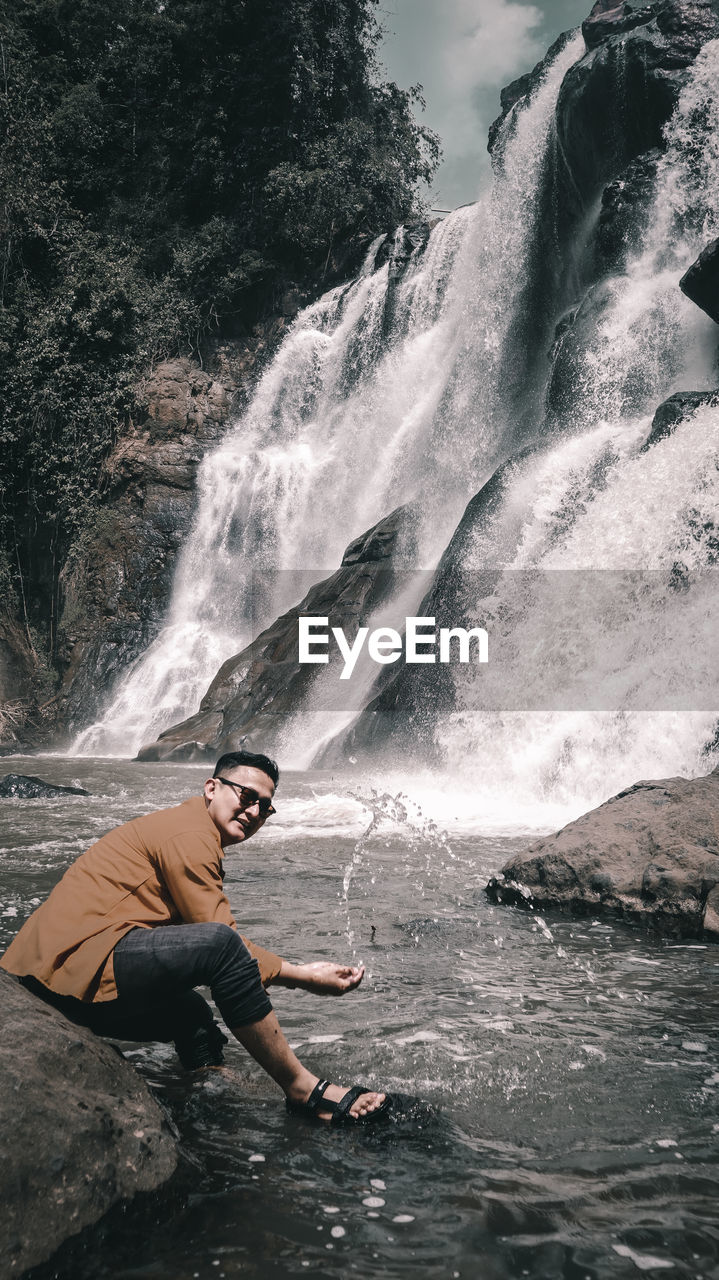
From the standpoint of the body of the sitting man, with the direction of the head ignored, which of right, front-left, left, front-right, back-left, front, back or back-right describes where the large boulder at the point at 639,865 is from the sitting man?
front-left

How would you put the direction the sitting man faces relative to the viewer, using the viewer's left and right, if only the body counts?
facing to the right of the viewer

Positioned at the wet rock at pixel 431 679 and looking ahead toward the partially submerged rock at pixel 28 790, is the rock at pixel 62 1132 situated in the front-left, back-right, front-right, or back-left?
front-left

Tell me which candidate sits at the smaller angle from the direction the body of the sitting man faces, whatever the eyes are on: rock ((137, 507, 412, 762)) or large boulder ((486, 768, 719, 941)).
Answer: the large boulder

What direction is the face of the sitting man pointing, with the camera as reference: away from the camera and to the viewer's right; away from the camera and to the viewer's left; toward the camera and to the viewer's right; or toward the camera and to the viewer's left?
toward the camera and to the viewer's right

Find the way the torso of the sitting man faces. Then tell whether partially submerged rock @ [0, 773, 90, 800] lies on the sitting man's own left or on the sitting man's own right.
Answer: on the sitting man's own left

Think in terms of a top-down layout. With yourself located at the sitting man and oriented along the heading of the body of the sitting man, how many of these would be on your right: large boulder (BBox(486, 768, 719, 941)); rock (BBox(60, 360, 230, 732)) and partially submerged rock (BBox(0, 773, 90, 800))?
0

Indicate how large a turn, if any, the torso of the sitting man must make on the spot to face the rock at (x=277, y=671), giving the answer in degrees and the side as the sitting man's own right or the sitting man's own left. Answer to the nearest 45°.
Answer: approximately 90° to the sitting man's own left

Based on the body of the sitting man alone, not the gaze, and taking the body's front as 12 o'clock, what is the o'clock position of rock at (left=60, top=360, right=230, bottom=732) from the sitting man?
The rock is roughly at 9 o'clock from the sitting man.

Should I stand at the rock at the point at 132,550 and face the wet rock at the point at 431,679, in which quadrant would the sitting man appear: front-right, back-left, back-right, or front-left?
front-right

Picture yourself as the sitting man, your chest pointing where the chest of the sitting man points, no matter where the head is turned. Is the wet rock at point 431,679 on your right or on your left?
on your left
